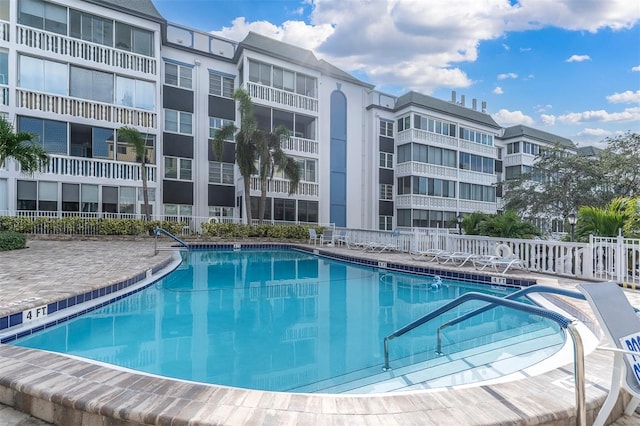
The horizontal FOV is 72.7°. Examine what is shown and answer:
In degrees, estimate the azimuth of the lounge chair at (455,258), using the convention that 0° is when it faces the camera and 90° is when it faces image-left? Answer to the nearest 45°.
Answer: approximately 90°

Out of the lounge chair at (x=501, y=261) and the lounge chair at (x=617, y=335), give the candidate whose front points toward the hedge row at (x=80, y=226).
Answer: the lounge chair at (x=501, y=261)

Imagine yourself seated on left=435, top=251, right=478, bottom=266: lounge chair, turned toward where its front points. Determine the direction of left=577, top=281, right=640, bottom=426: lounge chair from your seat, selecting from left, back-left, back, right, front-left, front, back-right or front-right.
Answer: left

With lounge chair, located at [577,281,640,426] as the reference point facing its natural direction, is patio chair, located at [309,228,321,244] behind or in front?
behind

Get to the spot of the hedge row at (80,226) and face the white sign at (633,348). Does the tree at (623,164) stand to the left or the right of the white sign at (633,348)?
left

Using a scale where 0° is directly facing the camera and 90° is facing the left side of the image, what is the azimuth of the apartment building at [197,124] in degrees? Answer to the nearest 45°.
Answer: approximately 315°

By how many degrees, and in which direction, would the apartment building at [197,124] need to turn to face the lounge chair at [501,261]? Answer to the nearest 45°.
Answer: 0° — it already faces it

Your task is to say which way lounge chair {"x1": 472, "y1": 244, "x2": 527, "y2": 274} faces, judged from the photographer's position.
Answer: facing to the left of the viewer

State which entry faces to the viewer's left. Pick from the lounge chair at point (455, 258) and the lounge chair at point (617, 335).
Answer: the lounge chair at point (455, 258)

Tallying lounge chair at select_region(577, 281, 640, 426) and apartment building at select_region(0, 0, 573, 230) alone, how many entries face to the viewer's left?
0
